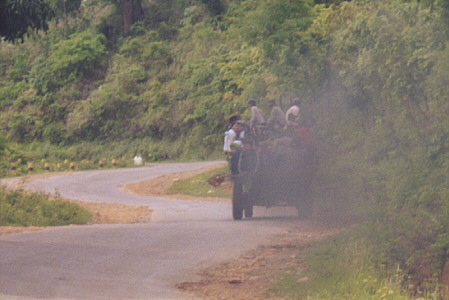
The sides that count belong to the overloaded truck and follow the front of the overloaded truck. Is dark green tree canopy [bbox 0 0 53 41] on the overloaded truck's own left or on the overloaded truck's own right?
on the overloaded truck's own left

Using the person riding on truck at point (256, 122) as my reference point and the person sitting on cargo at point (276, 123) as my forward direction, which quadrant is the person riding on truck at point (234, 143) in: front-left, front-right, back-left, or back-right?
back-right

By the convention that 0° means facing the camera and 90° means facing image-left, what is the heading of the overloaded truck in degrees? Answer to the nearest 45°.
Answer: approximately 180°
